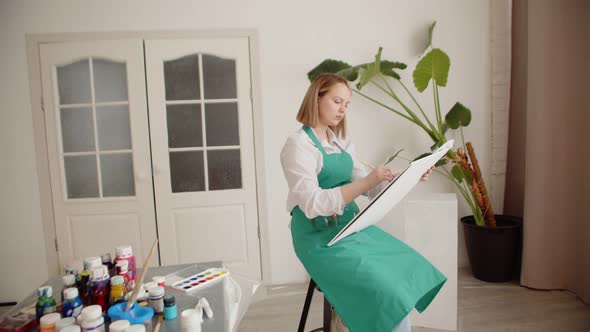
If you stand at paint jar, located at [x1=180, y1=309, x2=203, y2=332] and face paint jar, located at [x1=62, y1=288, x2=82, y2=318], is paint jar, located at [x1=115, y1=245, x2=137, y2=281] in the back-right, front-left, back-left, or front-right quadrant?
front-right

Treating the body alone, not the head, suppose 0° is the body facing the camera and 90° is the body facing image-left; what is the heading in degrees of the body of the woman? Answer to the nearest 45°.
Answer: approximately 315°

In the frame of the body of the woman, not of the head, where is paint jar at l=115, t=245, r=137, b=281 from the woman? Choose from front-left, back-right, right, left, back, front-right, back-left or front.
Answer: back-right

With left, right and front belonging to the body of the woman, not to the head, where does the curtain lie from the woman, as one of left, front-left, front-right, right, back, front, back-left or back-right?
left

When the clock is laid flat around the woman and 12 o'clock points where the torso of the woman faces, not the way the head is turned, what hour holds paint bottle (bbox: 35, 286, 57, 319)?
The paint bottle is roughly at 4 o'clock from the woman.

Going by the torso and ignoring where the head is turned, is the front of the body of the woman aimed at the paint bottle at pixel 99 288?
no

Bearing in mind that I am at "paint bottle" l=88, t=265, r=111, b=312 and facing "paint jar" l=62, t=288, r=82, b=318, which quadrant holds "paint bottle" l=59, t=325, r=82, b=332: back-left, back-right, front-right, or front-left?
front-left

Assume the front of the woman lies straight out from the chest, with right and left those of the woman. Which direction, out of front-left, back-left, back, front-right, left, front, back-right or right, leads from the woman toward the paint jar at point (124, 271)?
back-right

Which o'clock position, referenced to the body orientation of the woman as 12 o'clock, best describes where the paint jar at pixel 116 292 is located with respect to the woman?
The paint jar is roughly at 4 o'clock from the woman.

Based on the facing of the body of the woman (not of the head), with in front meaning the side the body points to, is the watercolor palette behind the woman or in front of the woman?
behind

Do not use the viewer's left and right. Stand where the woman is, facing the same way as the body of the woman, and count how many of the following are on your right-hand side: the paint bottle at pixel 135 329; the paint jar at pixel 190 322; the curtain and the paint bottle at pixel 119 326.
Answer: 3

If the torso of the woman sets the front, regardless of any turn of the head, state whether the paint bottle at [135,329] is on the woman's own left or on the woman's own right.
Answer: on the woman's own right

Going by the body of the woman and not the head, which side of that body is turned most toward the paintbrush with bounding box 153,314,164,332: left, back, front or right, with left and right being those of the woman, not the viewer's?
right

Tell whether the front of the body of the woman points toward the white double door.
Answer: no

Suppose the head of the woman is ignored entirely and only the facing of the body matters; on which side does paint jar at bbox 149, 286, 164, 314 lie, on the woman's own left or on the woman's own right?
on the woman's own right

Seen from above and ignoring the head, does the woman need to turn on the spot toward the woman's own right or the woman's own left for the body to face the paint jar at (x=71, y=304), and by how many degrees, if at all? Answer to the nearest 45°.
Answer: approximately 135° to the woman's own right

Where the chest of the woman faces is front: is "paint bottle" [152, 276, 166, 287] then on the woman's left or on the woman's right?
on the woman's right
